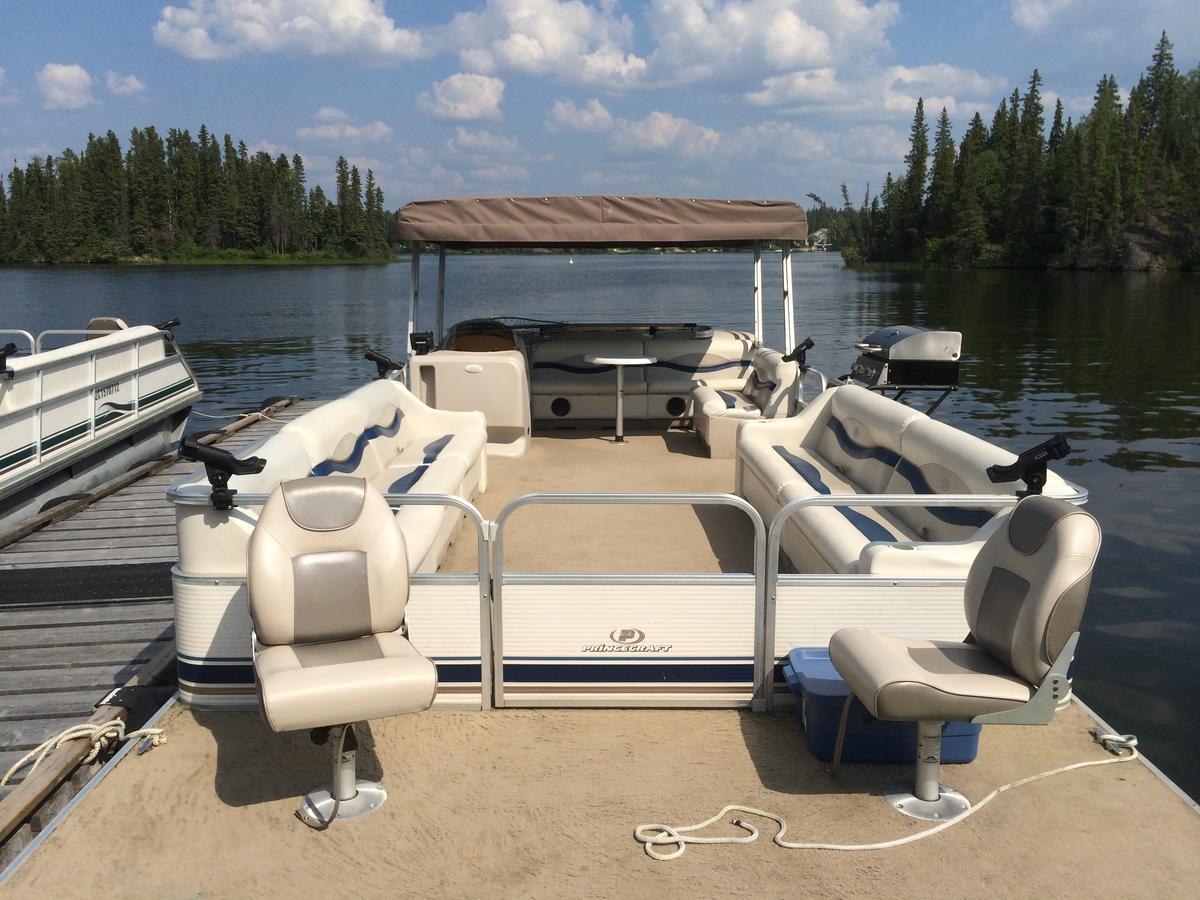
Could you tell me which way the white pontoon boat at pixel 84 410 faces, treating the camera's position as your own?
facing away from the viewer and to the right of the viewer

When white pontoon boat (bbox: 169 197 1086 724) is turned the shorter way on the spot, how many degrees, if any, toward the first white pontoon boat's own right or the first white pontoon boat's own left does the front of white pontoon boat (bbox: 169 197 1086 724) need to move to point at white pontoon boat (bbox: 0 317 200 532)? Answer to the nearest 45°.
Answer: approximately 135° to the first white pontoon boat's own right

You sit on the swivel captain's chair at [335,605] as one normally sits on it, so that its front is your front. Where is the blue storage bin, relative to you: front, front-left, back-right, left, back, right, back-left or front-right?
left

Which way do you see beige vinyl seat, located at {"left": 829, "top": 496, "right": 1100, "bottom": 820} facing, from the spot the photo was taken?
facing the viewer and to the left of the viewer

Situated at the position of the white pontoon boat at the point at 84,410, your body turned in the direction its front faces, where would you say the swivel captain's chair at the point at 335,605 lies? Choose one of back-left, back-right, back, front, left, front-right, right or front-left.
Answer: back-right

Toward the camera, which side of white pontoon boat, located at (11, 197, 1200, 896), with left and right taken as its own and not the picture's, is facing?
front

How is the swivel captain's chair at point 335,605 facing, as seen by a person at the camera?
facing the viewer

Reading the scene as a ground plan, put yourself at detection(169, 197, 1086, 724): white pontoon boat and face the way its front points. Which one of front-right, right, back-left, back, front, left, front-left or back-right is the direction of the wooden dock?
right

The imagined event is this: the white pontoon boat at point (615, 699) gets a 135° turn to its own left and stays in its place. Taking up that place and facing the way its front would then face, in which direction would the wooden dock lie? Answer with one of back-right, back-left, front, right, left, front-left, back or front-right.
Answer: left

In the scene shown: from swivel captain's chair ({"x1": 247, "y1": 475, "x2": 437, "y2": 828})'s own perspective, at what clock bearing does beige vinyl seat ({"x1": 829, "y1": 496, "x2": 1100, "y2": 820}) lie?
The beige vinyl seat is roughly at 10 o'clock from the swivel captain's chair.

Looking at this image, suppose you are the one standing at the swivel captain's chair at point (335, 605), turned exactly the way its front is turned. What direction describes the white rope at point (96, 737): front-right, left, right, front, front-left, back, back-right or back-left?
back-right

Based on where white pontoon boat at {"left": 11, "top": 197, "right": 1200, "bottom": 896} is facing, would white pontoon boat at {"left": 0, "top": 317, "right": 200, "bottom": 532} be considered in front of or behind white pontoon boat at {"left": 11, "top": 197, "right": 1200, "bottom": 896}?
behind
